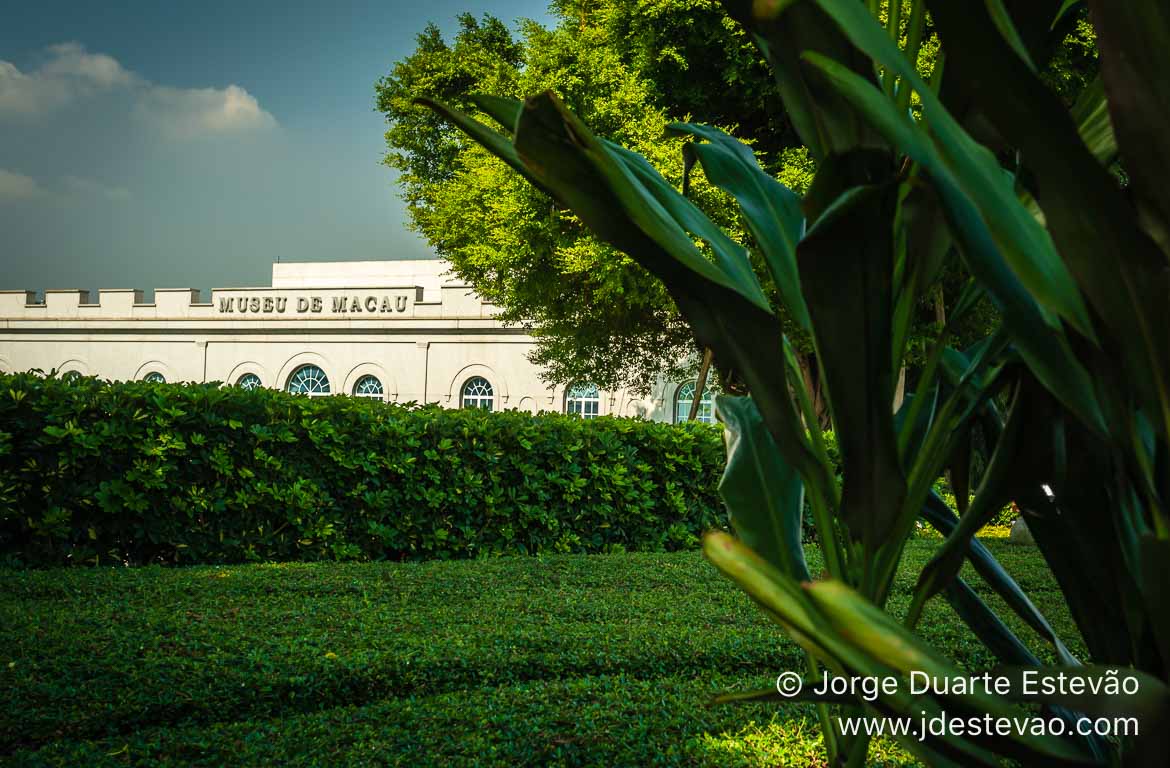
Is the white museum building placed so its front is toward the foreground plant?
yes

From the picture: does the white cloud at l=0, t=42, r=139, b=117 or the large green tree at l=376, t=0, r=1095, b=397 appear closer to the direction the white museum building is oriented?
the large green tree

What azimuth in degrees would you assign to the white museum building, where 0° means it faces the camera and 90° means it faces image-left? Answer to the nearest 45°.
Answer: approximately 0°

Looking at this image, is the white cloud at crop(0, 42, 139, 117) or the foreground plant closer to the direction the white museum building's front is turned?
the foreground plant

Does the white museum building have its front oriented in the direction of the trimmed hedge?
yes
